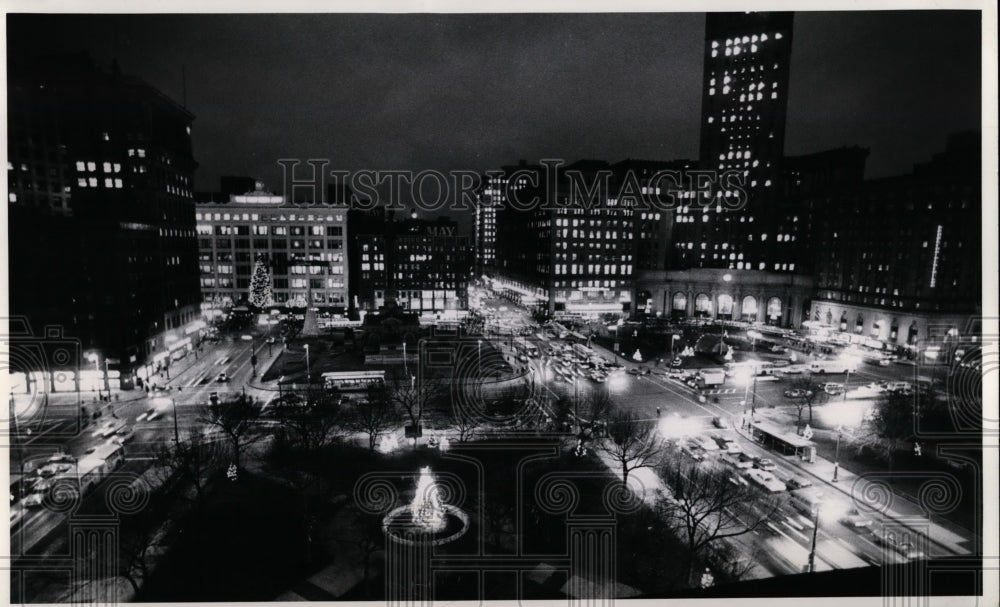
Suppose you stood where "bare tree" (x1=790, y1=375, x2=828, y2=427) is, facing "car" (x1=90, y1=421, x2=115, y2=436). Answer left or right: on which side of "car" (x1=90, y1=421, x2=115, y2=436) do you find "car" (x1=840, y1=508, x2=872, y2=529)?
left

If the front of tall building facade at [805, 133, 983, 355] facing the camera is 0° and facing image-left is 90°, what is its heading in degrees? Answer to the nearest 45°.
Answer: approximately 45°
